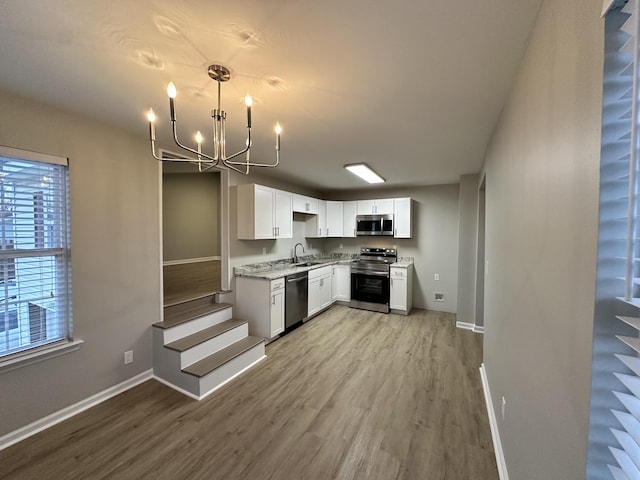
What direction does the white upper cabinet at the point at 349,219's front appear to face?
toward the camera

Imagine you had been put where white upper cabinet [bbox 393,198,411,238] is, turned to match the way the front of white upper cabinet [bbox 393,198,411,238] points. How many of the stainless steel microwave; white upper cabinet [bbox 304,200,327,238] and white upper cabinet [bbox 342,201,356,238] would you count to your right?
3

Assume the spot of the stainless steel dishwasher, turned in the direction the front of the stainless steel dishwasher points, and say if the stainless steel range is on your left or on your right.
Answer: on your left

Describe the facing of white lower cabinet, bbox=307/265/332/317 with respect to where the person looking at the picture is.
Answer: facing the viewer and to the right of the viewer

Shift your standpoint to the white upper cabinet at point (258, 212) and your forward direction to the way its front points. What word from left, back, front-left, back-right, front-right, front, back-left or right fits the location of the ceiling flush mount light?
front-left

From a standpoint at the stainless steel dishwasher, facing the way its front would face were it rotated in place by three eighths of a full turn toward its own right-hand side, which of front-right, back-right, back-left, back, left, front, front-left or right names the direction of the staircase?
front-left

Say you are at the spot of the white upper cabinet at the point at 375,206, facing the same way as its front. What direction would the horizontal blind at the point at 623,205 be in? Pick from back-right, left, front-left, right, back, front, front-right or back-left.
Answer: front

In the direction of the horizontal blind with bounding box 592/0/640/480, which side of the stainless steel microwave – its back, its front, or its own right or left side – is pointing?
front

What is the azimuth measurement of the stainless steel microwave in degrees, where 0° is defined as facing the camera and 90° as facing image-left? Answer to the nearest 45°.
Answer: approximately 0°

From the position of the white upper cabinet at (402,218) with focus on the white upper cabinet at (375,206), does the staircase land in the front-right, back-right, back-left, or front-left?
front-left

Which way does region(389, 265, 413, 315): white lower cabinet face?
toward the camera
